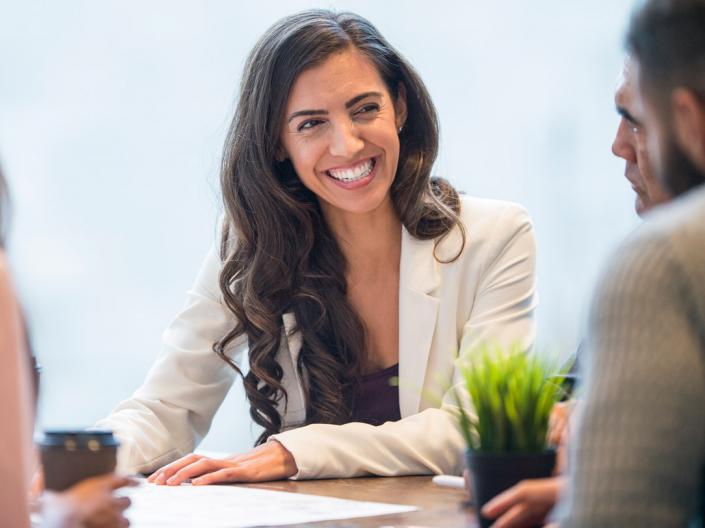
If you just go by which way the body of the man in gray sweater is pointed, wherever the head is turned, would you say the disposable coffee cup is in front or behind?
in front

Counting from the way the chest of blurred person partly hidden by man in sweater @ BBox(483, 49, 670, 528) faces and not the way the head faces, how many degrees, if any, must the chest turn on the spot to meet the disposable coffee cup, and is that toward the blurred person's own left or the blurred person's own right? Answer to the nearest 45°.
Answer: approximately 45° to the blurred person's own left

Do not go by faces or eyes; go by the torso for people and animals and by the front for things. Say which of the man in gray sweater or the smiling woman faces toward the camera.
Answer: the smiling woman

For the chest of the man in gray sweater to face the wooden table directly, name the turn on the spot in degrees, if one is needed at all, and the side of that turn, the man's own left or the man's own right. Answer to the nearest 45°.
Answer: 0° — they already face it

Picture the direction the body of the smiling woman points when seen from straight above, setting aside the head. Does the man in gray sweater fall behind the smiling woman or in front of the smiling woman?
in front

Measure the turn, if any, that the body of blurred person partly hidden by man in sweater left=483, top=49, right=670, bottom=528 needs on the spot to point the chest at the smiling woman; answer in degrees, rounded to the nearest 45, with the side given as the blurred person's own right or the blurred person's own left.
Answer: approximately 45° to the blurred person's own right

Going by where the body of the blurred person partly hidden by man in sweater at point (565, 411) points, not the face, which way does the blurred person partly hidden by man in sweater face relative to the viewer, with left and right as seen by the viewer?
facing to the left of the viewer

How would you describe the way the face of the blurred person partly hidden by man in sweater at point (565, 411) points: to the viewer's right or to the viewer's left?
to the viewer's left

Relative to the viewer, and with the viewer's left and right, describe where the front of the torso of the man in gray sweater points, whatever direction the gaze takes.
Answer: facing away from the viewer and to the left of the viewer

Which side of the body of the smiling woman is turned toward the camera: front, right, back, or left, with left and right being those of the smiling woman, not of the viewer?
front

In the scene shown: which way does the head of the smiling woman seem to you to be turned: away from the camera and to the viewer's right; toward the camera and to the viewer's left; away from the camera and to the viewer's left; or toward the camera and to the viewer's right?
toward the camera and to the viewer's right

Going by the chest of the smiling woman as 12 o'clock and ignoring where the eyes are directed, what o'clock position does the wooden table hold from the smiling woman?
The wooden table is roughly at 12 o'clock from the smiling woman.

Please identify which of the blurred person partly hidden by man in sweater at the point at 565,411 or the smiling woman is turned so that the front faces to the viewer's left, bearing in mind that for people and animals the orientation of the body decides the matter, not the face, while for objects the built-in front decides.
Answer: the blurred person partly hidden by man in sweater

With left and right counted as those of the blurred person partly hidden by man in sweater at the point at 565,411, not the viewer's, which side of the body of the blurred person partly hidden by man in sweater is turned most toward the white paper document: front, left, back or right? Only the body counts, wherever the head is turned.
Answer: front
